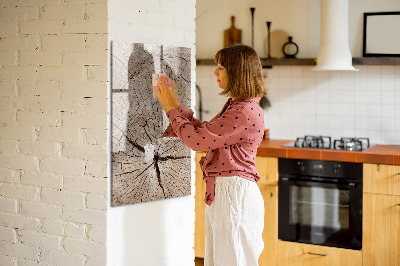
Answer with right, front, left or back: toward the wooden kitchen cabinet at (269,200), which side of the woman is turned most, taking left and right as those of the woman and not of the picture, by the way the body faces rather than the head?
right

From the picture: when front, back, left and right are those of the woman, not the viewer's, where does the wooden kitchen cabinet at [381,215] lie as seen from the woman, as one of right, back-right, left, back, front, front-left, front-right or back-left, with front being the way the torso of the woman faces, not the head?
back-right

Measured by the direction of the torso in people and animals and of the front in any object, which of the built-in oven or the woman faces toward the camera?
the built-in oven

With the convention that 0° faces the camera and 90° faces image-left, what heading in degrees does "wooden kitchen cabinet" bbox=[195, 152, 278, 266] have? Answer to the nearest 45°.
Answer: approximately 0°

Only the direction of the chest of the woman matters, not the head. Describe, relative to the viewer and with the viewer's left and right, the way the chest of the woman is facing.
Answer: facing to the left of the viewer

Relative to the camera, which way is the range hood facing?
toward the camera

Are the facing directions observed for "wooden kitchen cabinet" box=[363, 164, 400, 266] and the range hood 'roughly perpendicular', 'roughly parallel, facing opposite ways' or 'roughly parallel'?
roughly parallel

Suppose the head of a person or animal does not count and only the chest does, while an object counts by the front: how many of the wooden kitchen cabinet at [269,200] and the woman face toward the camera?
1

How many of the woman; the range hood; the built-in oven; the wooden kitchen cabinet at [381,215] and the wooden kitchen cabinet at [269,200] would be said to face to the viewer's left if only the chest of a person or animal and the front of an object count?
1

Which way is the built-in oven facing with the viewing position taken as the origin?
facing the viewer

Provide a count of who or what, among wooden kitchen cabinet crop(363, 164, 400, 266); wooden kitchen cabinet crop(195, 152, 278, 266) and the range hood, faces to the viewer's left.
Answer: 0

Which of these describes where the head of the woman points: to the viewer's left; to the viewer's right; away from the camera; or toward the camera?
to the viewer's left

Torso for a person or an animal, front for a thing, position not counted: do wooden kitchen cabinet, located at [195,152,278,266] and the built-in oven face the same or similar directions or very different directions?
same or similar directions
